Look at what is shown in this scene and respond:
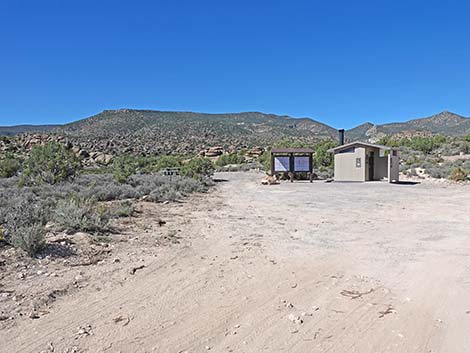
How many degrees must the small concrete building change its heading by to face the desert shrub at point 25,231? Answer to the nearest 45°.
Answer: approximately 45° to its right

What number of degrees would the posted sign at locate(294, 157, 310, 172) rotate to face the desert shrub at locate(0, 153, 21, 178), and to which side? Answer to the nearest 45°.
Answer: approximately 45° to its right

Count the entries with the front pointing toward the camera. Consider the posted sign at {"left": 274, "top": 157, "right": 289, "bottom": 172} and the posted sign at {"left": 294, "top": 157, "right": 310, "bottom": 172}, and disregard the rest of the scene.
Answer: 2

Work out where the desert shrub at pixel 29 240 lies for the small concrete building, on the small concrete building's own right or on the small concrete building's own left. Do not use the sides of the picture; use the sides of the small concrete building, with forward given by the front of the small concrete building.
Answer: on the small concrete building's own right

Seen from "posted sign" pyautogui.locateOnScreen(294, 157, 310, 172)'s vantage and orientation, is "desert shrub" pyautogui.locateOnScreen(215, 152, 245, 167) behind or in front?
behind

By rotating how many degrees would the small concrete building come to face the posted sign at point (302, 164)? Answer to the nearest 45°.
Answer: approximately 135° to its right

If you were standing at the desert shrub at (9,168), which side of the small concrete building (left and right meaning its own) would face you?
right

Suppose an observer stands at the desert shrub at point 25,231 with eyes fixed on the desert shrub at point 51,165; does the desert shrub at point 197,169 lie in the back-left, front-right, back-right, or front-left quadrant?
front-right

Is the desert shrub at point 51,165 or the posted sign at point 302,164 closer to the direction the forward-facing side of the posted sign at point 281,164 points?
the desert shrub

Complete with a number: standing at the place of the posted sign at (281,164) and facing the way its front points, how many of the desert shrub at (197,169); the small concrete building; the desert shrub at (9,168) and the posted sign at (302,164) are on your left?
2

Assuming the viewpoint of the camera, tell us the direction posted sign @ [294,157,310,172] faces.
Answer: facing the viewer

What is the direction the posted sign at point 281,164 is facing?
toward the camera

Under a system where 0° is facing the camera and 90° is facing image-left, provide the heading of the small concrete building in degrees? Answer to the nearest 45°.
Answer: approximately 315°

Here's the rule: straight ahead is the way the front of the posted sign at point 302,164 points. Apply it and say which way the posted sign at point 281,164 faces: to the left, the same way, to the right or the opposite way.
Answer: the same way

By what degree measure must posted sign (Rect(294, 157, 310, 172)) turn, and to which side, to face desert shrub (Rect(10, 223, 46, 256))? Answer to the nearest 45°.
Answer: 0° — it already faces it

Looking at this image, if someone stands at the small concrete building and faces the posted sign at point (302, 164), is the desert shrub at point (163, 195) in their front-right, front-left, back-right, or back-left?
front-left

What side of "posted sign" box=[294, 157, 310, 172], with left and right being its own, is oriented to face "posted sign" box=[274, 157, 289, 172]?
right

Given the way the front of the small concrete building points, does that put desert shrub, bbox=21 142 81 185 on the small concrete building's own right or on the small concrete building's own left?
on the small concrete building's own right

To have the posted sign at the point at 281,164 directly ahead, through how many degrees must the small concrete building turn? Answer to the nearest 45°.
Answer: approximately 135° to its right
